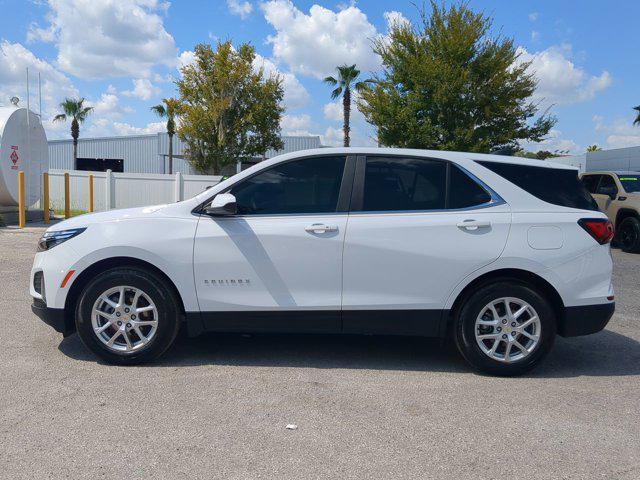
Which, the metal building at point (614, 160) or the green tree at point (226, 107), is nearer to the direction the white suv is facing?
the green tree

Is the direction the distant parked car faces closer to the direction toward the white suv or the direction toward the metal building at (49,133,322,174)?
the white suv

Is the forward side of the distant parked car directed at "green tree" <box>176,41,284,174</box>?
no

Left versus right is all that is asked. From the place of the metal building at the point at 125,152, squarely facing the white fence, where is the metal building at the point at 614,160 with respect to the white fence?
left

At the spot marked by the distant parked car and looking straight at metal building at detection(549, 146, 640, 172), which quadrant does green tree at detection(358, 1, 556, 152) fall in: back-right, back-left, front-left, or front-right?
front-left

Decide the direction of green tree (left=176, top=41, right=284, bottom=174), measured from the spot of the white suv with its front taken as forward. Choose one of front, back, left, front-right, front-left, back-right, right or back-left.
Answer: right

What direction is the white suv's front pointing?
to the viewer's left

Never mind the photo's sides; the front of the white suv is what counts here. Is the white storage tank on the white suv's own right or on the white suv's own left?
on the white suv's own right

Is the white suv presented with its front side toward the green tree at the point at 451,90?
no

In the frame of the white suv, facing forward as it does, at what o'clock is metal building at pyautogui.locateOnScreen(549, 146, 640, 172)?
The metal building is roughly at 4 o'clock from the white suv.

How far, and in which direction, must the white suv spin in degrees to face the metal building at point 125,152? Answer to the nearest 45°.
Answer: approximately 90° to its right

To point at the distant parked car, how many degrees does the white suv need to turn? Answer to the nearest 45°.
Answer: approximately 135° to its right

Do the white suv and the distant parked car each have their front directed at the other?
no
